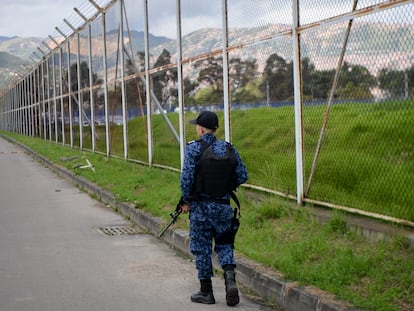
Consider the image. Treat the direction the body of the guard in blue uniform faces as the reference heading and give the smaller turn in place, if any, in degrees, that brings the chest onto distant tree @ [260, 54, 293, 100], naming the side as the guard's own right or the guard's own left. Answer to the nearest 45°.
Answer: approximately 45° to the guard's own right

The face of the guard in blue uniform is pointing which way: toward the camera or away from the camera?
away from the camera

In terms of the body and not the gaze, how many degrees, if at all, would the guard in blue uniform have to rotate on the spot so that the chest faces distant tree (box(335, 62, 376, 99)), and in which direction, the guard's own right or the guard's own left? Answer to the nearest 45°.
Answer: approximately 90° to the guard's own right

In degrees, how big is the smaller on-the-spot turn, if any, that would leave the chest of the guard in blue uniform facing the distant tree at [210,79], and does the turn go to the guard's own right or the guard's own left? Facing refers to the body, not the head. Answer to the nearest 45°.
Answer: approximately 45° to the guard's own right

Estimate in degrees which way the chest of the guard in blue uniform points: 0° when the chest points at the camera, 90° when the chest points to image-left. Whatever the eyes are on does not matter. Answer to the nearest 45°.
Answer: approximately 135°
